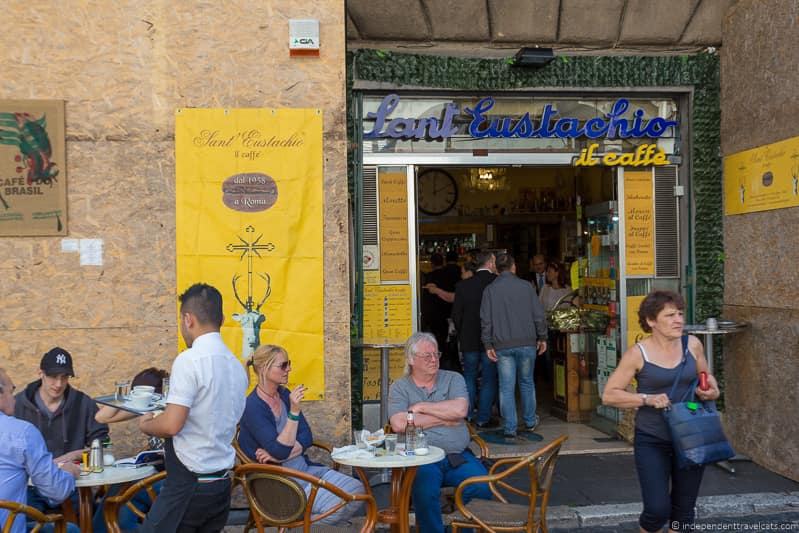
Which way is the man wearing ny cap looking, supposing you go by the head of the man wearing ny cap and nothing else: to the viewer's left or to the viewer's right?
to the viewer's right

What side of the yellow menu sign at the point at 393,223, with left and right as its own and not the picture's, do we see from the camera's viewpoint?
front

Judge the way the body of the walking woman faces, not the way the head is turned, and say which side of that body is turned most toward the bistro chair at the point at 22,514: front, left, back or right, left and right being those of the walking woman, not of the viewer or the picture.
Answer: right

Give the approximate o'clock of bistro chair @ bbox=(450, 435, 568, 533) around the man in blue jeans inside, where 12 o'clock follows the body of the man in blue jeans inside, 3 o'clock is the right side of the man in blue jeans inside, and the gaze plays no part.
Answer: The bistro chair is roughly at 6 o'clock from the man in blue jeans inside.

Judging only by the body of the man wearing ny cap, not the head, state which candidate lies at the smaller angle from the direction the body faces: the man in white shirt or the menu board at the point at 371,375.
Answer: the man in white shirt

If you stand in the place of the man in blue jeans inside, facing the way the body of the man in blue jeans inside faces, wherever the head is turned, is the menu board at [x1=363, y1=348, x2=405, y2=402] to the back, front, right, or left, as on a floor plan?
left

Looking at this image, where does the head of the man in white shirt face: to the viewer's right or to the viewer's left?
to the viewer's left

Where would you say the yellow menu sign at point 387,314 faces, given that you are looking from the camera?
facing the viewer

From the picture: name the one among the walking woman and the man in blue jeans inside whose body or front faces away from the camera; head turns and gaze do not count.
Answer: the man in blue jeans inside

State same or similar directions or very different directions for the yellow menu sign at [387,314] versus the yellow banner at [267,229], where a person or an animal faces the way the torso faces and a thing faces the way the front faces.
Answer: same or similar directions

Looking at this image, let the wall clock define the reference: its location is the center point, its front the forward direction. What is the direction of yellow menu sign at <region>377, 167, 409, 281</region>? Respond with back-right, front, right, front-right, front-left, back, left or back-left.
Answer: front

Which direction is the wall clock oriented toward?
toward the camera

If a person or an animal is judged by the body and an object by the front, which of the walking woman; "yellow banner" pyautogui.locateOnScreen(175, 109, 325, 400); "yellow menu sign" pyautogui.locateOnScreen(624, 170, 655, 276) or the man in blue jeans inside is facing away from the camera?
the man in blue jeans inside

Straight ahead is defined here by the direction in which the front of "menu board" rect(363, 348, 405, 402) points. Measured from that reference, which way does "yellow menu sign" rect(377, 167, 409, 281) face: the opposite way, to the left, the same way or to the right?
the same way

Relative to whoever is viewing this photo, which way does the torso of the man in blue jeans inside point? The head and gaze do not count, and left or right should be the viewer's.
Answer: facing away from the viewer

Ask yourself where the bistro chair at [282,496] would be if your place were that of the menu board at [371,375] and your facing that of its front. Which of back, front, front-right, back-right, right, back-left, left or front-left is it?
front
